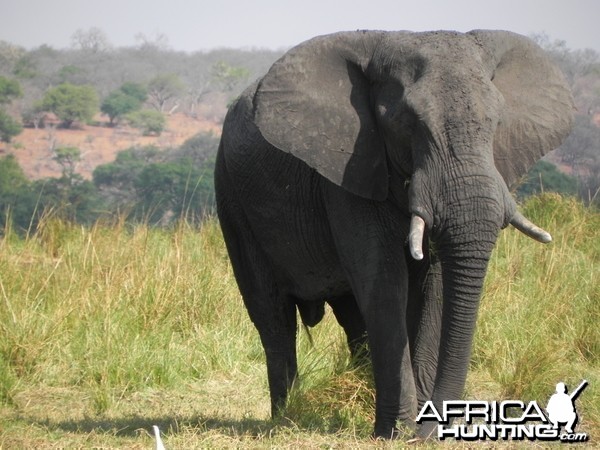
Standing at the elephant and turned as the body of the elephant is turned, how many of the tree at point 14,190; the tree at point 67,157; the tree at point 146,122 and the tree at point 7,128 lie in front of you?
0

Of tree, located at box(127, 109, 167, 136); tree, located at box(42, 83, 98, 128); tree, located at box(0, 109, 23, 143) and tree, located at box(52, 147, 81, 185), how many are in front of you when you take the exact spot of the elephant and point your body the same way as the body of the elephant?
0

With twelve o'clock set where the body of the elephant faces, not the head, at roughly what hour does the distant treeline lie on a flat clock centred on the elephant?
The distant treeline is roughly at 7 o'clock from the elephant.

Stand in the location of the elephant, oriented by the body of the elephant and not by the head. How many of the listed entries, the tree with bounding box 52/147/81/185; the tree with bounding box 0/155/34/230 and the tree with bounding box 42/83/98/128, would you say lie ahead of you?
0

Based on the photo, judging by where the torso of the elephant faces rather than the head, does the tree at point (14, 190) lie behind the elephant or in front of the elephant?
behind

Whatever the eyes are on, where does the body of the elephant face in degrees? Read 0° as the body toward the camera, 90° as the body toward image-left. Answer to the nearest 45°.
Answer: approximately 315°

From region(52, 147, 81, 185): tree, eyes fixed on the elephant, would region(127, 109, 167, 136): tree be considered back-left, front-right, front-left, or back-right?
back-left

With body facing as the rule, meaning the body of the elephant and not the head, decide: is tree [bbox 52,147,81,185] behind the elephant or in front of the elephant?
behind

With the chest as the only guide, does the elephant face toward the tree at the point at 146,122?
no
